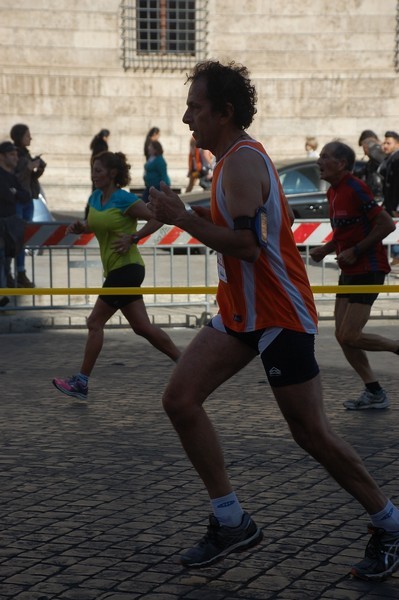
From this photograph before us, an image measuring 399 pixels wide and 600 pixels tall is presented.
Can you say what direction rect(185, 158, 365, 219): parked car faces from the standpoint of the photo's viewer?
facing to the left of the viewer

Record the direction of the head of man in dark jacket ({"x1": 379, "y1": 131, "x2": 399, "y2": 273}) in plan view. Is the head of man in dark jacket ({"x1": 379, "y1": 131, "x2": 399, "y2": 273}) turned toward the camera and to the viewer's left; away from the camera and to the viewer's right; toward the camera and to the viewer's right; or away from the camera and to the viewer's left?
toward the camera and to the viewer's left

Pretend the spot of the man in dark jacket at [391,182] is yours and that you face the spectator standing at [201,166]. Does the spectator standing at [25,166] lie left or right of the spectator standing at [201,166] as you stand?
left

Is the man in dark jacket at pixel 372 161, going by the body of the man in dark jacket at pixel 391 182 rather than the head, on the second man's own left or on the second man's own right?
on the second man's own right

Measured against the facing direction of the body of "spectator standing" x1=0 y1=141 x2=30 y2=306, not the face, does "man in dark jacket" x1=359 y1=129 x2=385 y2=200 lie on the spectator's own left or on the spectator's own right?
on the spectator's own left

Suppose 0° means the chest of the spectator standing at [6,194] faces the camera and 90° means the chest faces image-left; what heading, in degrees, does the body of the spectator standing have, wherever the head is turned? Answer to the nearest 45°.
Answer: approximately 315°

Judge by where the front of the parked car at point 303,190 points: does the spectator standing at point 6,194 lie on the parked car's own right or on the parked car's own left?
on the parked car's own left

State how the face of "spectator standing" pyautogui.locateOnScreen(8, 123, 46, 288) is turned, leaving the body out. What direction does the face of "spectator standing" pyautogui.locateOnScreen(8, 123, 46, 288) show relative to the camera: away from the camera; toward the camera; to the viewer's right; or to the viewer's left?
to the viewer's right

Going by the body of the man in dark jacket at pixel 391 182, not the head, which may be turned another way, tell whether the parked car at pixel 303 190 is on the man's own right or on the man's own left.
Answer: on the man's own right

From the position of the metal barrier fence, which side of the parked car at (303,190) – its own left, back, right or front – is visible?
left

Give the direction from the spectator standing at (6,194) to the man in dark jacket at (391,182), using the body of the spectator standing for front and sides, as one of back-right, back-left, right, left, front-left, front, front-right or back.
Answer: front-left

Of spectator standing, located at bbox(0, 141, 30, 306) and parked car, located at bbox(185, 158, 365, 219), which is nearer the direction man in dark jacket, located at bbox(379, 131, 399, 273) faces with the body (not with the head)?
the spectator standing
